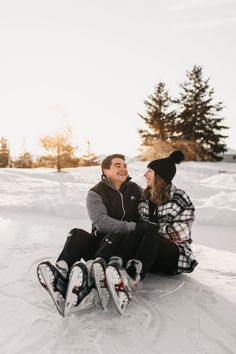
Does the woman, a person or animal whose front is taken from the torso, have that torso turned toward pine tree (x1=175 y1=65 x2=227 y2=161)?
no

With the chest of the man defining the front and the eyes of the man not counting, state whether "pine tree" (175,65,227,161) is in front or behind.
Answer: behind

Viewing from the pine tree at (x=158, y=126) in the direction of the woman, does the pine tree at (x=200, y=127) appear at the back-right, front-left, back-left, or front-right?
front-left

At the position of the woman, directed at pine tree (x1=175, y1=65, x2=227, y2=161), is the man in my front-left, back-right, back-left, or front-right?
back-left

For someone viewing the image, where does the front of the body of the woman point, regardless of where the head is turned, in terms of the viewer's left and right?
facing the viewer and to the left of the viewer

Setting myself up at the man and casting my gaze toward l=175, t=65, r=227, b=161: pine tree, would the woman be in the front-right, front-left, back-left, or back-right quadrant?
front-right

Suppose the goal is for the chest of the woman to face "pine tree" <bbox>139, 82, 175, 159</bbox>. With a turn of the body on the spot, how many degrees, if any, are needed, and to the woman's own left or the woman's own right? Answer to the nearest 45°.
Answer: approximately 135° to the woman's own right

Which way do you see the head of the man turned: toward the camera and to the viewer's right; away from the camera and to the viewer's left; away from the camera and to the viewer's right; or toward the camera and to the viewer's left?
toward the camera and to the viewer's right

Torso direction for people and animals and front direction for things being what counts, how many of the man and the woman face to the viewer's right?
0

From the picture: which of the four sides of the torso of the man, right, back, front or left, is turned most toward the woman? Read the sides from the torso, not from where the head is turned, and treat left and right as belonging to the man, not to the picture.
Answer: left

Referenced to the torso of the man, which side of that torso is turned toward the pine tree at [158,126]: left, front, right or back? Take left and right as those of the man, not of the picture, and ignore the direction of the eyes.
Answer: back

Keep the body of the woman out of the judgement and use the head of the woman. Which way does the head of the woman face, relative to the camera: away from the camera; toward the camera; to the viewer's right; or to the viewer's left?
to the viewer's left

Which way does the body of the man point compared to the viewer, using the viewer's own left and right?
facing the viewer

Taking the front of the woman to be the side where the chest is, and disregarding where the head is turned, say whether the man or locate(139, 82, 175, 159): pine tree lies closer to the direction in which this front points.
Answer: the man
